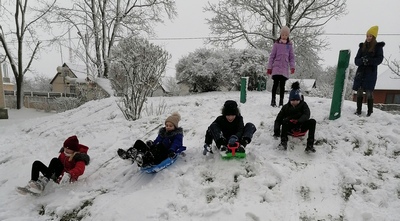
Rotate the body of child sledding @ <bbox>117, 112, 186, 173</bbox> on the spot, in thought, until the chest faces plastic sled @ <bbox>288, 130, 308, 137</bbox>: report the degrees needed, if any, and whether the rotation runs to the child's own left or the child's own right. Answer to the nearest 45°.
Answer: approximately 135° to the child's own left

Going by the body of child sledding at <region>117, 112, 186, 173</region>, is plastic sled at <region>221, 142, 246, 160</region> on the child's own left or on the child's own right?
on the child's own left

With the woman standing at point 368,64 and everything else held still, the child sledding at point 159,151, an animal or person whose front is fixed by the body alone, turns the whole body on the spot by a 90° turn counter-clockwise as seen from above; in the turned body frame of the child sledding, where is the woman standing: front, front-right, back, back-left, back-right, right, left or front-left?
front-left

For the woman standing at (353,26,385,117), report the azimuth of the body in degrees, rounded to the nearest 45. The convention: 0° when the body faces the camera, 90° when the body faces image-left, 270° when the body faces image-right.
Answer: approximately 45°

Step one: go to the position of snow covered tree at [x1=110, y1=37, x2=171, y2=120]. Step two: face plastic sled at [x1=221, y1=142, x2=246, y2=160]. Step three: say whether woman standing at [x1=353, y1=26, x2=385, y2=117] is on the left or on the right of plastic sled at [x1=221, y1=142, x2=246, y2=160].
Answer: left

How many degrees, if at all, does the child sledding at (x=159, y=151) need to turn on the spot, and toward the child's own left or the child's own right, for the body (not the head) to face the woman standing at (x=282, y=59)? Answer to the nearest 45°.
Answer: approximately 180°

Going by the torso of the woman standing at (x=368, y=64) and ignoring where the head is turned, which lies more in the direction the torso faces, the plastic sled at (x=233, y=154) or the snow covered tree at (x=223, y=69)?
the plastic sled

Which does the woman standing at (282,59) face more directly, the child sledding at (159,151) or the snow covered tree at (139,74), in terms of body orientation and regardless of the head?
the child sledding

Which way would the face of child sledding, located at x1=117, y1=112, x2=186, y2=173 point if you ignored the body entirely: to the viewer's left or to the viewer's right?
to the viewer's left

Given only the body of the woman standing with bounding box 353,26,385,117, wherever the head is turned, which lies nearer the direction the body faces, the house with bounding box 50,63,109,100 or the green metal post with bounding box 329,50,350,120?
the green metal post

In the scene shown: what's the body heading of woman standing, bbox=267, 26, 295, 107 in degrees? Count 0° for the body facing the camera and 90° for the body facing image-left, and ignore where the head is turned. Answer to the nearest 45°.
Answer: approximately 0°

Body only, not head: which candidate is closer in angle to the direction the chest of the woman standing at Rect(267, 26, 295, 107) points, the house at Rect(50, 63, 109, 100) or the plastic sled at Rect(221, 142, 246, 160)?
the plastic sled

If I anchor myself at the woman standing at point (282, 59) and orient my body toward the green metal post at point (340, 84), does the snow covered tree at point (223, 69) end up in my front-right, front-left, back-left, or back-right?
back-left

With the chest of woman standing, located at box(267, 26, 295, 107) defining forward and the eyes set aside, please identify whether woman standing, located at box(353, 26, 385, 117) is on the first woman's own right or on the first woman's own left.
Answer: on the first woman's own left
